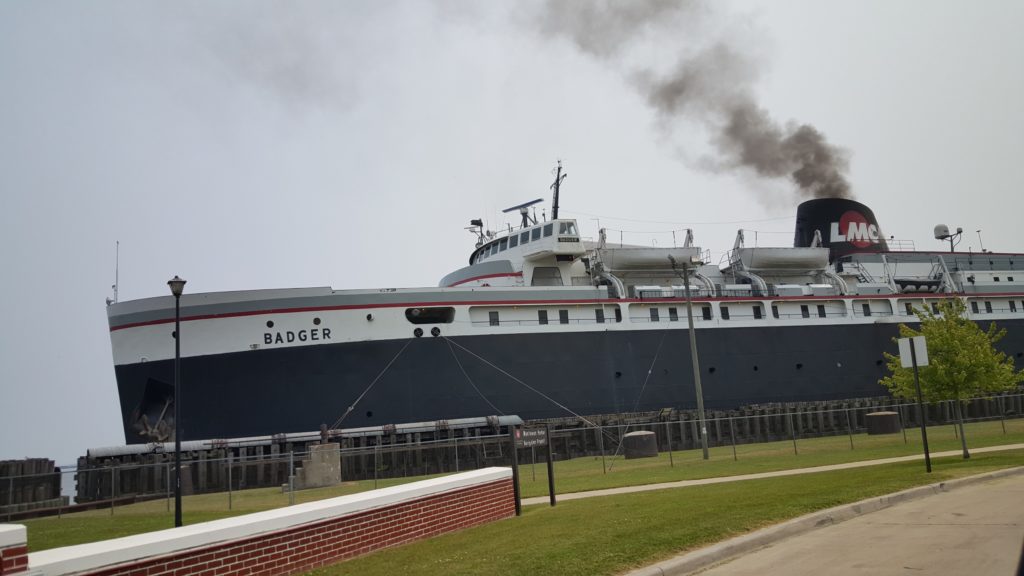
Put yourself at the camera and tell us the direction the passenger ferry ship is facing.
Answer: facing the viewer and to the left of the viewer

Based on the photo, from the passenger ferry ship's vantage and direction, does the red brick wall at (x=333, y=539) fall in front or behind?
in front

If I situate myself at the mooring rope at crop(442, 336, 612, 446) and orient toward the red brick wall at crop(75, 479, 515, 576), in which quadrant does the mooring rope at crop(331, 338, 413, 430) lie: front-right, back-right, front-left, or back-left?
front-right
